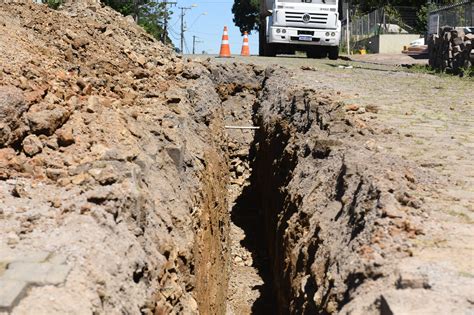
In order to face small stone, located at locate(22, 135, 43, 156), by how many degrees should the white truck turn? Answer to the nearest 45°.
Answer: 0° — it already faces it

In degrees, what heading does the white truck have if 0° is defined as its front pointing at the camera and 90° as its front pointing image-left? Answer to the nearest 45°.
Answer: approximately 0°

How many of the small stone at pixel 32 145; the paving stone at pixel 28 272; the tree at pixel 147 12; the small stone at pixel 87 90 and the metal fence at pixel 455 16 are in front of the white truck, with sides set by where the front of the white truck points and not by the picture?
3

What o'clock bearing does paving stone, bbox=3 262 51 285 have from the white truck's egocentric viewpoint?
The paving stone is roughly at 12 o'clock from the white truck.

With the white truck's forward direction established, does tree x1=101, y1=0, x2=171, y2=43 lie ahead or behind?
behind

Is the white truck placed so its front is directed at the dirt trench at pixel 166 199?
yes
